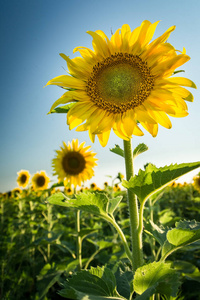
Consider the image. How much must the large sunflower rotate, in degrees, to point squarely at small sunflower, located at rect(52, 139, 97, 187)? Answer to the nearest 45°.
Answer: approximately 180°

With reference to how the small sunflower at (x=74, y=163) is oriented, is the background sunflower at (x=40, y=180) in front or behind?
behind

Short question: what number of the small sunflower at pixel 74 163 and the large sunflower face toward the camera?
2

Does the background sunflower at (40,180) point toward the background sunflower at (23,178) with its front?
no

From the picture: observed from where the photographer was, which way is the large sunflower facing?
facing the viewer

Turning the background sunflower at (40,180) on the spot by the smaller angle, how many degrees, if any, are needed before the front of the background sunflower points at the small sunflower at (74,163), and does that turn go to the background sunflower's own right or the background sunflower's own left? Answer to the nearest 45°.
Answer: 0° — it already faces it

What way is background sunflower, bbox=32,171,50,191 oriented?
toward the camera

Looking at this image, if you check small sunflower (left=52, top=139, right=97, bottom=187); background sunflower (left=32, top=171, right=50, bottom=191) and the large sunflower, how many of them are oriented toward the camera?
3

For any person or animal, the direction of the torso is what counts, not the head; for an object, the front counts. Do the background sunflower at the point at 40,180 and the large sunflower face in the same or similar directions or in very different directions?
same or similar directions

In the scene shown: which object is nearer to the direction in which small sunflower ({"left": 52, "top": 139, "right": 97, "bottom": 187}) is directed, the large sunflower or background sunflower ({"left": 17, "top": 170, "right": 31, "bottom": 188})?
the large sunflower

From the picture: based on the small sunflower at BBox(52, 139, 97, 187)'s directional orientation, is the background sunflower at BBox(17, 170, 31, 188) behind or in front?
behind

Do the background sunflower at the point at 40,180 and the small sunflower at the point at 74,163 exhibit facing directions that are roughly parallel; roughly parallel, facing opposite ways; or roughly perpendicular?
roughly parallel

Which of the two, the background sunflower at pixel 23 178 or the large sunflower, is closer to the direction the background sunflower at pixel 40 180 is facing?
the large sunflower

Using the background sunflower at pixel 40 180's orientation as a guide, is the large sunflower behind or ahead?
ahead
